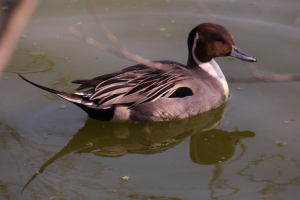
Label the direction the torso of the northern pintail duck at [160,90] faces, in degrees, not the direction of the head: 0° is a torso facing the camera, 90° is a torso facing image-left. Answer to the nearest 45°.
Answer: approximately 270°
